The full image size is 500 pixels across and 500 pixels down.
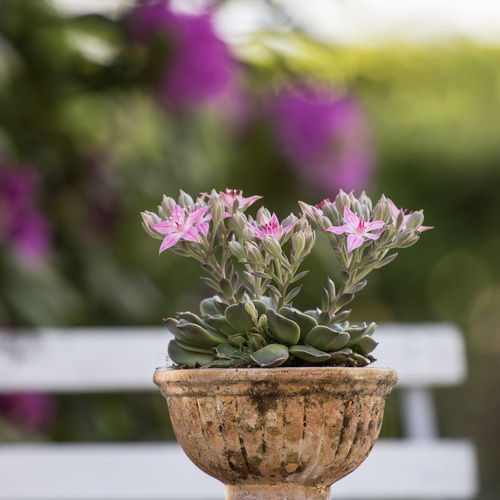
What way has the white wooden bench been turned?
toward the camera
